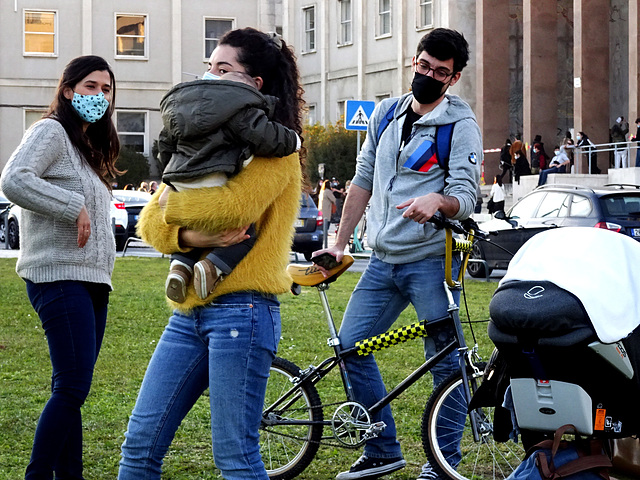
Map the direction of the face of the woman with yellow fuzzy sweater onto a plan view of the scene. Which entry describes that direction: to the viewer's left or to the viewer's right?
to the viewer's left

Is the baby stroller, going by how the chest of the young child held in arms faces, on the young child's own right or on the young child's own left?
on the young child's own right

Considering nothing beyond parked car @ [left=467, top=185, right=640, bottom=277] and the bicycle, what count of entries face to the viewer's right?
1

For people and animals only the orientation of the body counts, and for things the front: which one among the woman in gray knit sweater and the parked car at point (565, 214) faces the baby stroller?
the woman in gray knit sweater

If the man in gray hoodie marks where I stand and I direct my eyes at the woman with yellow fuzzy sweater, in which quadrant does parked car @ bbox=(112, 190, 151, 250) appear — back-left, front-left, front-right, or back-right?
back-right

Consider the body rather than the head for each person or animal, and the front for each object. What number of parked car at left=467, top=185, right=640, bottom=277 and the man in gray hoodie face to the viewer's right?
0

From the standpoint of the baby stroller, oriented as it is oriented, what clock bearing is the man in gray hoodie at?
The man in gray hoodie is roughly at 10 o'clock from the baby stroller.

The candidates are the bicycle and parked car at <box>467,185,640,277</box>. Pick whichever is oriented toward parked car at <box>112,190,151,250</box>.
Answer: parked car at <box>467,185,640,277</box>

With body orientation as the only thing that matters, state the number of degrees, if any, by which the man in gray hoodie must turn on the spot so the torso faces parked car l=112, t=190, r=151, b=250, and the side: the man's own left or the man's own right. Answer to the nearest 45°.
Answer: approximately 135° to the man's own right

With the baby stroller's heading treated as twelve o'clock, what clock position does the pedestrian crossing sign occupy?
The pedestrian crossing sign is roughly at 10 o'clock from the baby stroller.

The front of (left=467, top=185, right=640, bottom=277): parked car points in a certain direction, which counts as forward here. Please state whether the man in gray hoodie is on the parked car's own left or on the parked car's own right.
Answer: on the parked car's own left

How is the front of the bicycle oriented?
to the viewer's right

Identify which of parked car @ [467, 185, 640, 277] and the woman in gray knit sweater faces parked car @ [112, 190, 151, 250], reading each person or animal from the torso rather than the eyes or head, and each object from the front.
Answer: parked car @ [467, 185, 640, 277]
